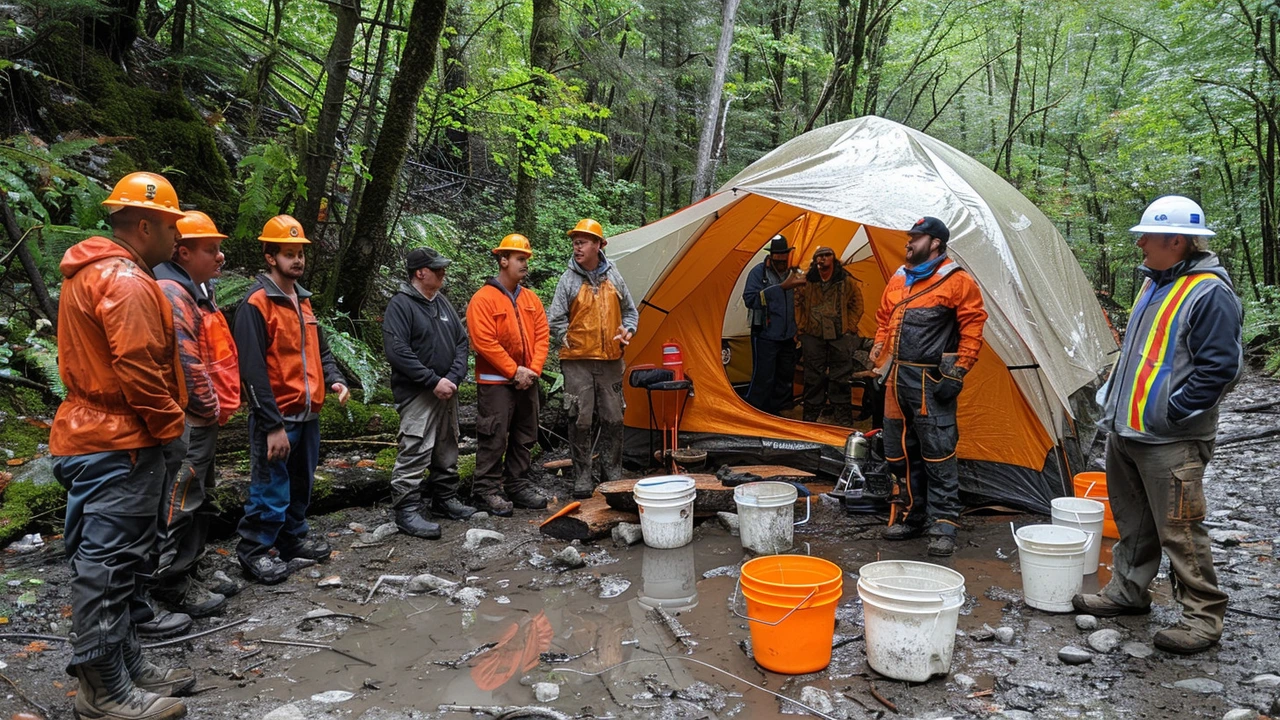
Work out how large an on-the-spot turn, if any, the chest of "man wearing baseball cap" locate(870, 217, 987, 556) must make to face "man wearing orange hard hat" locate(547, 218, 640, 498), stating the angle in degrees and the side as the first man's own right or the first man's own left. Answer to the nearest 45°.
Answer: approximately 45° to the first man's own right

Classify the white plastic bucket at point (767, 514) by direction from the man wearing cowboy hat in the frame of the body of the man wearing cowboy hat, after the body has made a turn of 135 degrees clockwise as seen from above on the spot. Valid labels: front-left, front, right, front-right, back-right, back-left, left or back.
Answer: left

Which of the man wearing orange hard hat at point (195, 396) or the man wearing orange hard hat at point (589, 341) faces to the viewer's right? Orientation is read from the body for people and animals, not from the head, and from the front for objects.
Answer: the man wearing orange hard hat at point (195, 396)

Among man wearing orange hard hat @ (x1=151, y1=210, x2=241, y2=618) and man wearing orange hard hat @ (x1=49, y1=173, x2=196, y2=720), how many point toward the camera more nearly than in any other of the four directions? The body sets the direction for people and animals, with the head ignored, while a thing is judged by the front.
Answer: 0

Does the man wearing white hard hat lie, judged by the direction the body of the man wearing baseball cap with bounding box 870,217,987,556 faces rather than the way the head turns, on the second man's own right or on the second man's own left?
on the second man's own left

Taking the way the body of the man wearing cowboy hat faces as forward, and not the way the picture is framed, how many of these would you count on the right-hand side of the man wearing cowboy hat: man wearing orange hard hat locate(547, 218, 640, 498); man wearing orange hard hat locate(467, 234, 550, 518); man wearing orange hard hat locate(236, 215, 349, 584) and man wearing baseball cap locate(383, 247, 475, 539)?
4

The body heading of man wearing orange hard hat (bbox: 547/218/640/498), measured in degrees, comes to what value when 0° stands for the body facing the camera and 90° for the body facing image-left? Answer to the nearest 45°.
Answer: approximately 0°

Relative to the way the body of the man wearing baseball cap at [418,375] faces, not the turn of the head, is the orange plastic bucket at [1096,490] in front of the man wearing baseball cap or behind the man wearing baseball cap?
in front

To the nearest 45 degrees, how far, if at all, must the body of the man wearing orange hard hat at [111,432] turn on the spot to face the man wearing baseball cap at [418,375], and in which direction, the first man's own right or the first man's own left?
approximately 45° to the first man's own left

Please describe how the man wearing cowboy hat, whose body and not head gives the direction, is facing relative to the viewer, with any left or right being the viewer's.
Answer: facing the viewer and to the right of the viewer

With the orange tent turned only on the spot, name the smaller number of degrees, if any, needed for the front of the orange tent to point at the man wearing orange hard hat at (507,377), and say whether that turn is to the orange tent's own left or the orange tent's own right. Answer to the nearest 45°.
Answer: approximately 45° to the orange tent's own right

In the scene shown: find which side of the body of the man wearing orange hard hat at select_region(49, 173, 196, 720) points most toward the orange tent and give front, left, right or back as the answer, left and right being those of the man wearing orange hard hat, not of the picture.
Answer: front

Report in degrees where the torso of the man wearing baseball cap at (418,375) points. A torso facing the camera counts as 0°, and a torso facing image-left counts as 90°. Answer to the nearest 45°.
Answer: approximately 315°

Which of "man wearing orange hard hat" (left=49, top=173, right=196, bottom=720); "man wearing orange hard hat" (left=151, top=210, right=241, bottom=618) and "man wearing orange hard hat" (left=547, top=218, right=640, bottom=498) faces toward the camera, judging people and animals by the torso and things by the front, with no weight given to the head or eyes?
"man wearing orange hard hat" (left=547, top=218, right=640, bottom=498)

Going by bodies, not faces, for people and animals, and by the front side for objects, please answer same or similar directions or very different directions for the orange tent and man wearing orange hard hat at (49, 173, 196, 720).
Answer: very different directions

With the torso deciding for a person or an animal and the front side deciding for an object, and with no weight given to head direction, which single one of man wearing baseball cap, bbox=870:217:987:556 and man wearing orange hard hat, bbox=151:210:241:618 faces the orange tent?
the man wearing orange hard hat
